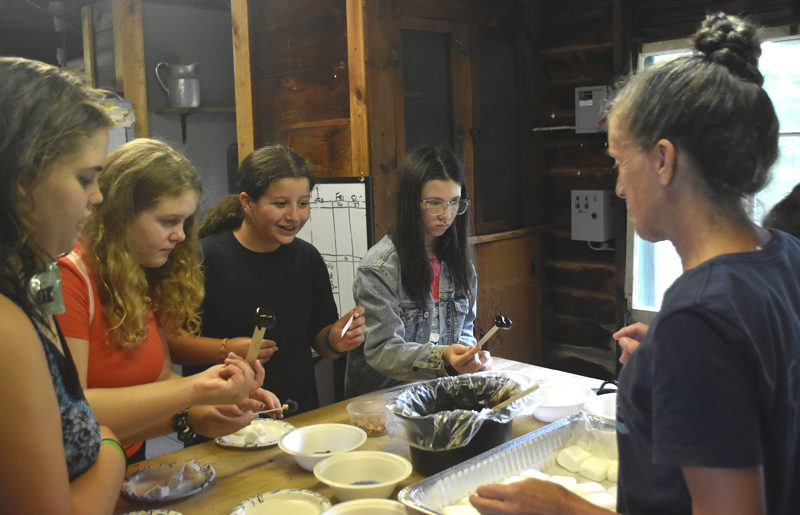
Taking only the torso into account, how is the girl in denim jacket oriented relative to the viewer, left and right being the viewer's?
facing the viewer and to the right of the viewer

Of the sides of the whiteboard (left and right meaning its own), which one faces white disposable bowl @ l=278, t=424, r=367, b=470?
front

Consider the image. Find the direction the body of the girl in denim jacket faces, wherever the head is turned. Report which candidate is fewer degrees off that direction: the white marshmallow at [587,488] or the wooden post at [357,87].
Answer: the white marshmallow

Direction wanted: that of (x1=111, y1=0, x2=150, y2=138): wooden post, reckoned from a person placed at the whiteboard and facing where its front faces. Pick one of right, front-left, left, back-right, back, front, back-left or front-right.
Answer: back-right

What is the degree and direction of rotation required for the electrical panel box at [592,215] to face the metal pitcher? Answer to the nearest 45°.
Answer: approximately 45° to its right

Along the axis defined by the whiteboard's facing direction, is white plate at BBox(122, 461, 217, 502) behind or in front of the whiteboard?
in front

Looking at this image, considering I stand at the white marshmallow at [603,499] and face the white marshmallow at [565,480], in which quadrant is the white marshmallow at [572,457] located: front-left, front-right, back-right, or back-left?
front-right

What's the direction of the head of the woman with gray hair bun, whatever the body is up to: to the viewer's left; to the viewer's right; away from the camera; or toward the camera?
to the viewer's left

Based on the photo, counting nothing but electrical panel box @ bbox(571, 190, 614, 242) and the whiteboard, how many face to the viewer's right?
0

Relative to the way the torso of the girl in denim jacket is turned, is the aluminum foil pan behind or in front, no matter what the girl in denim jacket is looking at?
in front

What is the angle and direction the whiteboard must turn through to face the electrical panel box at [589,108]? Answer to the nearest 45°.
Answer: approximately 135° to its left

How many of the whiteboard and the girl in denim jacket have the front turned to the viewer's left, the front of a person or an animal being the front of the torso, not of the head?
0

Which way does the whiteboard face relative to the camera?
toward the camera

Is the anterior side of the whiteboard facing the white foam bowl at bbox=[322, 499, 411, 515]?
yes

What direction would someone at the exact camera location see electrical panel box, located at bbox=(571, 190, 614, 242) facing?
facing the viewer and to the left of the viewer

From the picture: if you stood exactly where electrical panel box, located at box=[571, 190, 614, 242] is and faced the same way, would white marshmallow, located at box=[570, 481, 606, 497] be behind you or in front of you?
in front
